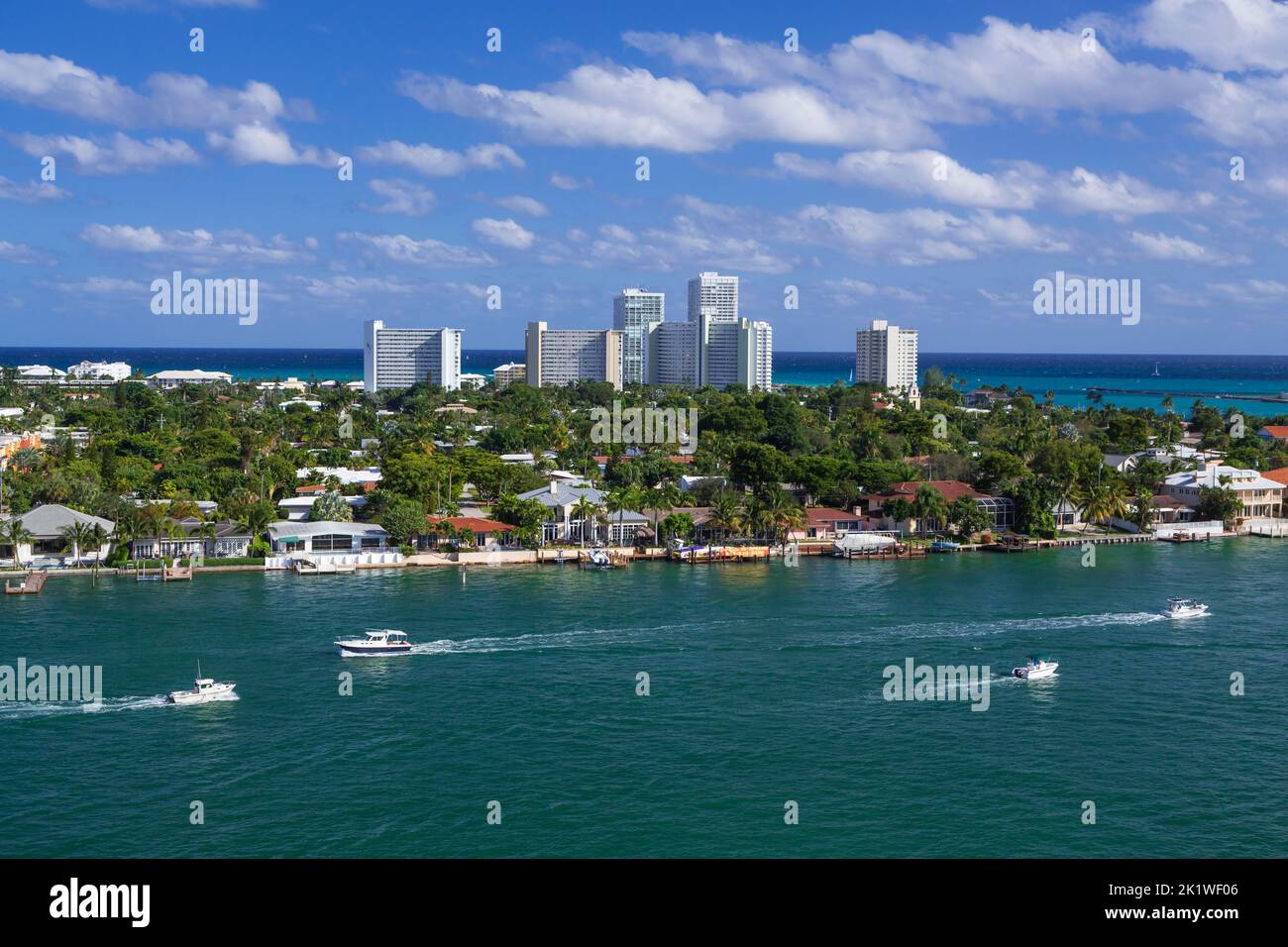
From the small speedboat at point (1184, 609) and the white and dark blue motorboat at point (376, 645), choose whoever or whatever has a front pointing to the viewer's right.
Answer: the small speedboat

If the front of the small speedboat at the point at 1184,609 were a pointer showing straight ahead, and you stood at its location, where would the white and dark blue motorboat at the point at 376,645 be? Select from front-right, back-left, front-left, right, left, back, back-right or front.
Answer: back-right

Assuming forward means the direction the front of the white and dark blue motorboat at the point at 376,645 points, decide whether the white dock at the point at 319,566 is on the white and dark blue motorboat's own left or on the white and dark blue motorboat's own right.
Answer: on the white and dark blue motorboat's own right

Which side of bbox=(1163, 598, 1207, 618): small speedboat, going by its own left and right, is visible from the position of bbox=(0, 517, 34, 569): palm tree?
back

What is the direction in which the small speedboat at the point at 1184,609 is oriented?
to the viewer's right

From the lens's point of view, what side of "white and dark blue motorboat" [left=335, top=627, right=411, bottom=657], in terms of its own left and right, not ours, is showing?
left

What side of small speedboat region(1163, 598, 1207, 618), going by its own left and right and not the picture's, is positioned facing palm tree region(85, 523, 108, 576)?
back
